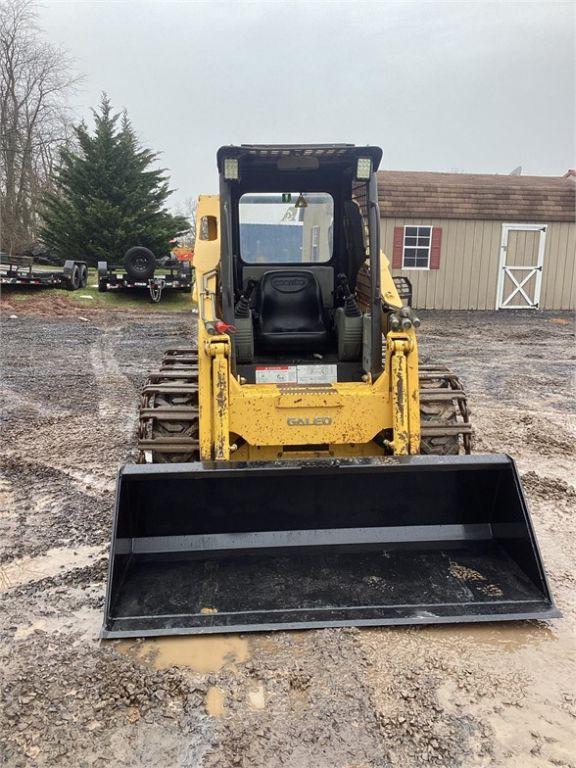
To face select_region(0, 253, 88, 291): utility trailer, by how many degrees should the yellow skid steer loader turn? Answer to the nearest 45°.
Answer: approximately 135° to its right

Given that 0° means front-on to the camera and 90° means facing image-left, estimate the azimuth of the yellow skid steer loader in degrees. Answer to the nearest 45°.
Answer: approximately 0°

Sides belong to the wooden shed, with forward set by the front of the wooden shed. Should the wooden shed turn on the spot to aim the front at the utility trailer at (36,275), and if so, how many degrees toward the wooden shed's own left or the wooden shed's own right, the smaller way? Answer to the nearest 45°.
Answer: approximately 90° to the wooden shed's own right

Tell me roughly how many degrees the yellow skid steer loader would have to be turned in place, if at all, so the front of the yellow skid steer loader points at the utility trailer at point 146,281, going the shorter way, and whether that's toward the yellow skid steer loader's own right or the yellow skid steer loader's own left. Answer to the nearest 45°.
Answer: approximately 180°

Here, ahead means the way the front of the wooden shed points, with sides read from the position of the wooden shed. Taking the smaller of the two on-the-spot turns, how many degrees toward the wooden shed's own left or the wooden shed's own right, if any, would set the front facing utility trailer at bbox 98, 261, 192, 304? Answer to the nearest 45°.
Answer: approximately 90° to the wooden shed's own right

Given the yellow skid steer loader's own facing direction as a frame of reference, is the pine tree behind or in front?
behind

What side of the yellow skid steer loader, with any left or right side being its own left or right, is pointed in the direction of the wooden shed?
back

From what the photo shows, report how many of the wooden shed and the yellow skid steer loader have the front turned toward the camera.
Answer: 2

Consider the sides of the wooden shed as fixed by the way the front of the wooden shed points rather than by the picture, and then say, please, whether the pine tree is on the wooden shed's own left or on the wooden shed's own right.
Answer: on the wooden shed's own right
